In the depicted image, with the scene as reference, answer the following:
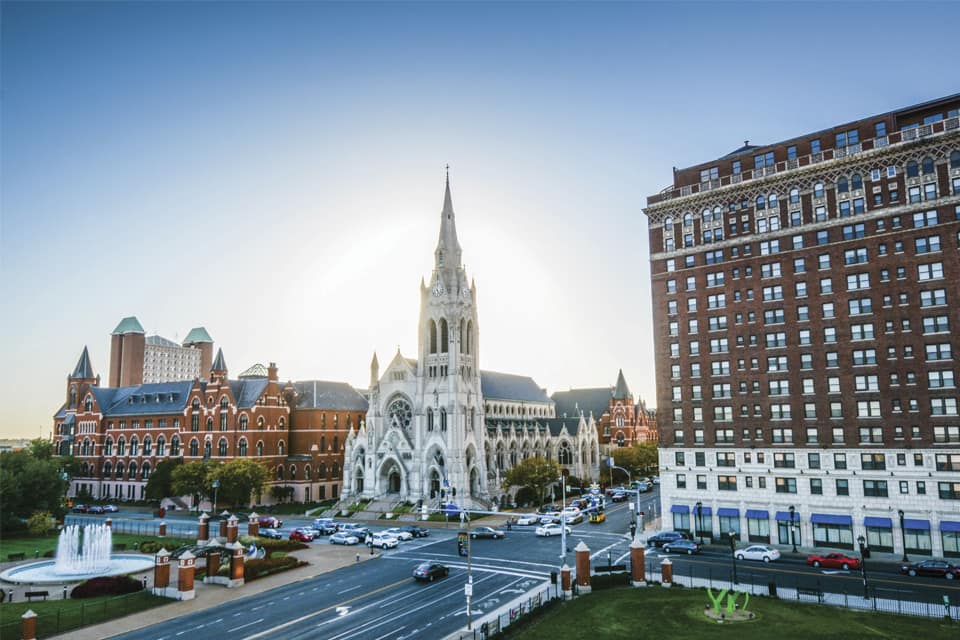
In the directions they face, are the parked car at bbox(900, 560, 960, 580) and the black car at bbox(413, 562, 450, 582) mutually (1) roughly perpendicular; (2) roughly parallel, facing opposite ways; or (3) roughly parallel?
roughly perpendicular

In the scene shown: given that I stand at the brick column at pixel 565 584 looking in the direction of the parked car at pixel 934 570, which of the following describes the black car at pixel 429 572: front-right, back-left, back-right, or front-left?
back-left

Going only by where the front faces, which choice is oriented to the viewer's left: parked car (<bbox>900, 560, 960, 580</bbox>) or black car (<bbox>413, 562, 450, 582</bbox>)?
the parked car

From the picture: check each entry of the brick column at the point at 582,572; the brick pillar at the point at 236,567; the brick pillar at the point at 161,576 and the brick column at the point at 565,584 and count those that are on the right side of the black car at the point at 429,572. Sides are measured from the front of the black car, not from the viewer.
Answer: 2

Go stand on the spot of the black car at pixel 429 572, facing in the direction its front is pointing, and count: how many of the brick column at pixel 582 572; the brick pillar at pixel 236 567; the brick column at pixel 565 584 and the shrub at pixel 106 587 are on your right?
2

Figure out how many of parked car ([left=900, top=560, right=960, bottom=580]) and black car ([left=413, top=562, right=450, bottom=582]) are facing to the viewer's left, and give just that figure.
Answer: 1

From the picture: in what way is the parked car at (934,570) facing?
to the viewer's left
